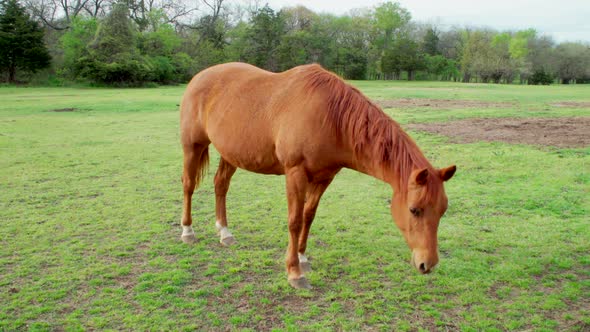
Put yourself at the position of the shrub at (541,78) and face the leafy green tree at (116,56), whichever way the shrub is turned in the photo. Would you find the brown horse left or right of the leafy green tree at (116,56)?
left

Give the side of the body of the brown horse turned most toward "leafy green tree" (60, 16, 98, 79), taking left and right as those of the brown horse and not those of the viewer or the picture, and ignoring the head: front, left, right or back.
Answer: back

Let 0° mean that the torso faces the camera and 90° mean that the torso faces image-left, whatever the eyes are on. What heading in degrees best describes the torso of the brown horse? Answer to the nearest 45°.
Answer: approximately 315°

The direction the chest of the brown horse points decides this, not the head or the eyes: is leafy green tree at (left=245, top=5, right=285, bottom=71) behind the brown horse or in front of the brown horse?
behind

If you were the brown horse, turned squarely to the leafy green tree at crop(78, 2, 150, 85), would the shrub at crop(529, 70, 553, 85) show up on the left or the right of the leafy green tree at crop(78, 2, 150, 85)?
right

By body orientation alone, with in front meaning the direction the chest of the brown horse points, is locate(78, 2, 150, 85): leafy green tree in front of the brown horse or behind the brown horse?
behind

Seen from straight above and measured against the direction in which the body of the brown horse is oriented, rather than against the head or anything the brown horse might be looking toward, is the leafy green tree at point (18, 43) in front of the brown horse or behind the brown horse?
behind
